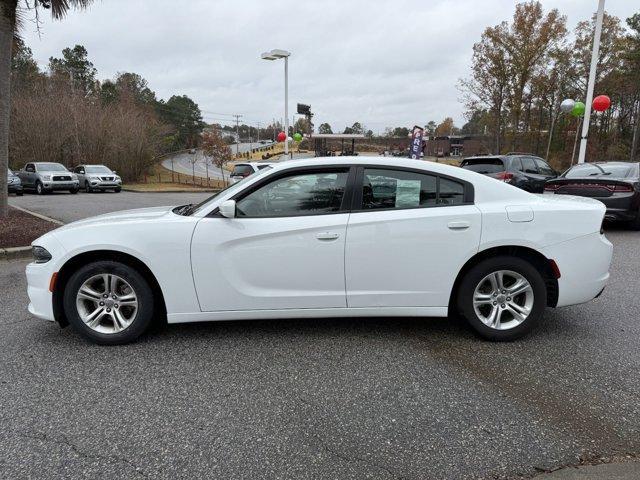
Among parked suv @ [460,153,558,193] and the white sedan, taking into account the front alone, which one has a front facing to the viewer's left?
the white sedan

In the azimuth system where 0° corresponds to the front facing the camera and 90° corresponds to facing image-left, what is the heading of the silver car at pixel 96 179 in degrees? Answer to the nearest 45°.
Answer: approximately 315°

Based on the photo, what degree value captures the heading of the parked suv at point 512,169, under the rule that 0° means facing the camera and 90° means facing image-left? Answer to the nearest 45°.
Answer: approximately 225°

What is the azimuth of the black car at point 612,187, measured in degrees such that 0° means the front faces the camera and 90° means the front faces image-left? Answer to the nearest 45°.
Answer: approximately 225°

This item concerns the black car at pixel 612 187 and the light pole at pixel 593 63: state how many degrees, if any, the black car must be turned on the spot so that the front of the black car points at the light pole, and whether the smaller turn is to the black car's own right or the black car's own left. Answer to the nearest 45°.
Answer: approximately 45° to the black car's own left

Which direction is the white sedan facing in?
to the viewer's left

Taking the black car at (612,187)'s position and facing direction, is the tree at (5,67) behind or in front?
behind

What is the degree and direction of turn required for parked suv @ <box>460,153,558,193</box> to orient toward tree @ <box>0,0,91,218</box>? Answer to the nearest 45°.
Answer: approximately 180°

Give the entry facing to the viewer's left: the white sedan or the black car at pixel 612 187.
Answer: the white sedan
